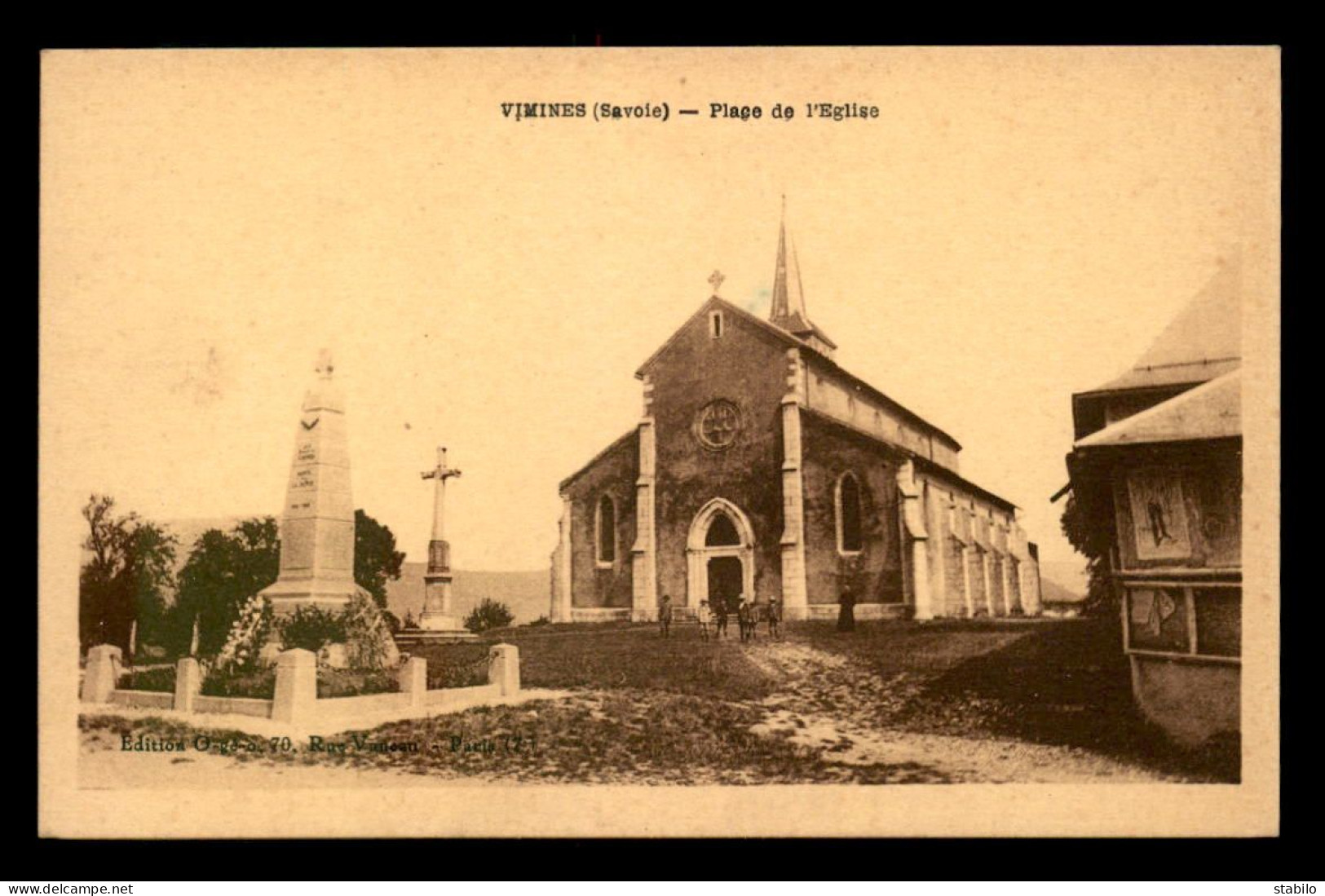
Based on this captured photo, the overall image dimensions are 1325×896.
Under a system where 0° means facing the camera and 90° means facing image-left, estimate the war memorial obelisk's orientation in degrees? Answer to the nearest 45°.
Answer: approximately 45°

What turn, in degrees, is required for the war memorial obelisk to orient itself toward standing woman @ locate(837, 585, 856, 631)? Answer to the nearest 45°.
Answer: approximately 135° to its left
